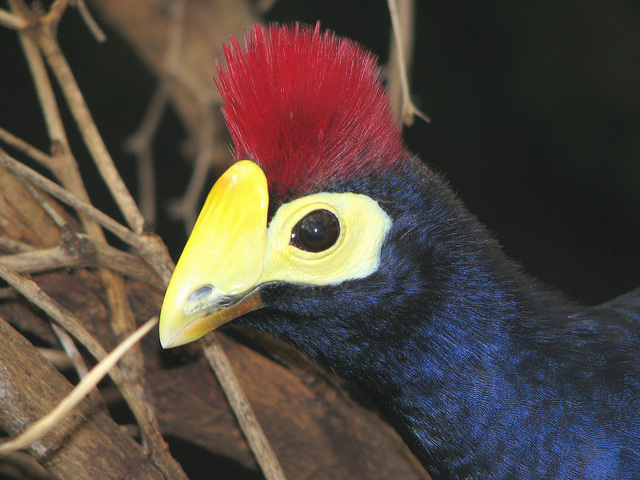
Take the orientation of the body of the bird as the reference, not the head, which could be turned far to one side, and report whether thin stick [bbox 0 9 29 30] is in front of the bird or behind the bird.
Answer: in front

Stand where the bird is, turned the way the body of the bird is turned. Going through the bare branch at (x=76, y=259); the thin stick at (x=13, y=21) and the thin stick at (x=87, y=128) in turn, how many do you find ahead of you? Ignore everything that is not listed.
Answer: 3

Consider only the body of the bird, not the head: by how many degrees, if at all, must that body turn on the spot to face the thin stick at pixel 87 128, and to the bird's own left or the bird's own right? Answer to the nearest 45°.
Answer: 0° — it already faces it

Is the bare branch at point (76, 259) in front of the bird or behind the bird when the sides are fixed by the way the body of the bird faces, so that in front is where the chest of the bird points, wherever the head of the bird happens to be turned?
in front

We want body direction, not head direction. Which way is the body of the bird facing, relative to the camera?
to the viewer's left

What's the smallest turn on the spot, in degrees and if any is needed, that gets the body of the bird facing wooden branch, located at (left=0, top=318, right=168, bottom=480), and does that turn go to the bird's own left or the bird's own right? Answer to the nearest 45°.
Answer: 0° — it already faces it

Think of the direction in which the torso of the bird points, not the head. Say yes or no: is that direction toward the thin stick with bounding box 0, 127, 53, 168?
yes
